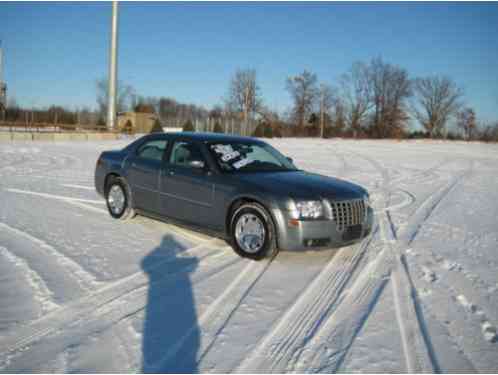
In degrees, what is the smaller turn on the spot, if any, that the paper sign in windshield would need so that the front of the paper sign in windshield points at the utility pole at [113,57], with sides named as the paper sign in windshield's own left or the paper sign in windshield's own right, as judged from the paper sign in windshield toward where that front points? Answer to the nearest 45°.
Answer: approximately 135° to the paper sign in windshield's own left

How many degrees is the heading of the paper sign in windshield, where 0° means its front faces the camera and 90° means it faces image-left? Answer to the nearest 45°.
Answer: approximately 315°
